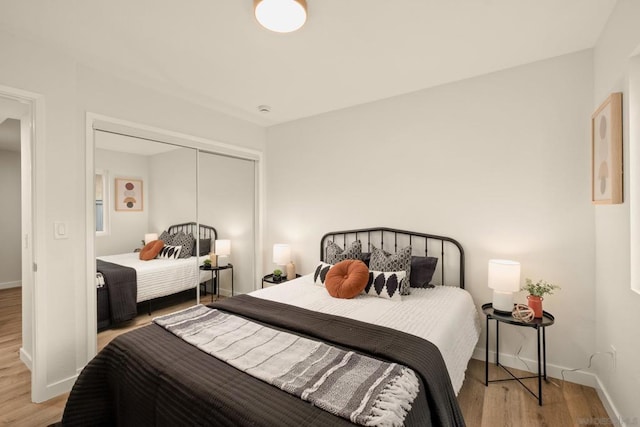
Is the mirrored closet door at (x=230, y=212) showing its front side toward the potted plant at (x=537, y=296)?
yes

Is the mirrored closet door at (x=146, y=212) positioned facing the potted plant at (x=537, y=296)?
yes

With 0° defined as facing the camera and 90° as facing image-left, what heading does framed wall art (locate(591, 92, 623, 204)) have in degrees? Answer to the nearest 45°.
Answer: approximately 90°

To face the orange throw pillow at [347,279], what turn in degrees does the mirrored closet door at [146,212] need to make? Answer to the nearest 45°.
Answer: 0° — it already faces it

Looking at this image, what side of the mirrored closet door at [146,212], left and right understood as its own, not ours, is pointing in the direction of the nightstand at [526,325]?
front

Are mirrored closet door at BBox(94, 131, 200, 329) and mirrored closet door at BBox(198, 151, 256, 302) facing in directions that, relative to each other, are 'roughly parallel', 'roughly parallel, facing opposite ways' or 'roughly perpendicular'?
roughly parallel

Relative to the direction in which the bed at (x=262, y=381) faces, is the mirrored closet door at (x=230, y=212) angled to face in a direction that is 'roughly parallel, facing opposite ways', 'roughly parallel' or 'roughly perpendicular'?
roughly perpendicular

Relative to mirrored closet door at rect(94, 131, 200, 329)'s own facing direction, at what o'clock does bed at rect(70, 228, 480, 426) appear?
The bed is roughly at 1 o'clock from the mirrored closet door.

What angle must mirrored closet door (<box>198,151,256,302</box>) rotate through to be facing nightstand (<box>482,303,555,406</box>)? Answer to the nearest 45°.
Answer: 0° — it already faces it

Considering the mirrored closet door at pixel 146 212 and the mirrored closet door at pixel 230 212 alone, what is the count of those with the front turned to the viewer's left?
0

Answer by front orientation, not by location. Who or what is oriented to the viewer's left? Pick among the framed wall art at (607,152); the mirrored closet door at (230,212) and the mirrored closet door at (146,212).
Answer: the framed wall art

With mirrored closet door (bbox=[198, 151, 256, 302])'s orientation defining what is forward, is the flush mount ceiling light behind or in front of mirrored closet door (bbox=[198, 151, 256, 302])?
in front

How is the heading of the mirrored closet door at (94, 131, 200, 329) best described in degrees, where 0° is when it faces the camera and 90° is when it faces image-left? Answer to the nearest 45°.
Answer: approximately 315°

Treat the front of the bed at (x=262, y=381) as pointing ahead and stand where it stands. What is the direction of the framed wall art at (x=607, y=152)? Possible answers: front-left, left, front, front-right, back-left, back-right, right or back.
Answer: back-left

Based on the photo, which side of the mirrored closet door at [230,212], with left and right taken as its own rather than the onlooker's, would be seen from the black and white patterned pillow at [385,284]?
front

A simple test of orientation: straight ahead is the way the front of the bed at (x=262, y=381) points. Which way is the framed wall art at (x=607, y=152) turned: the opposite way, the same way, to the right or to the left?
to the right

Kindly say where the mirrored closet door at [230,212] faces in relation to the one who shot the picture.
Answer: facing the viewer and to the right of the viewer

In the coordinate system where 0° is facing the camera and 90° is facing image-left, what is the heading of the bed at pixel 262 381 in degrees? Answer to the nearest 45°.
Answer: approximately 45°
